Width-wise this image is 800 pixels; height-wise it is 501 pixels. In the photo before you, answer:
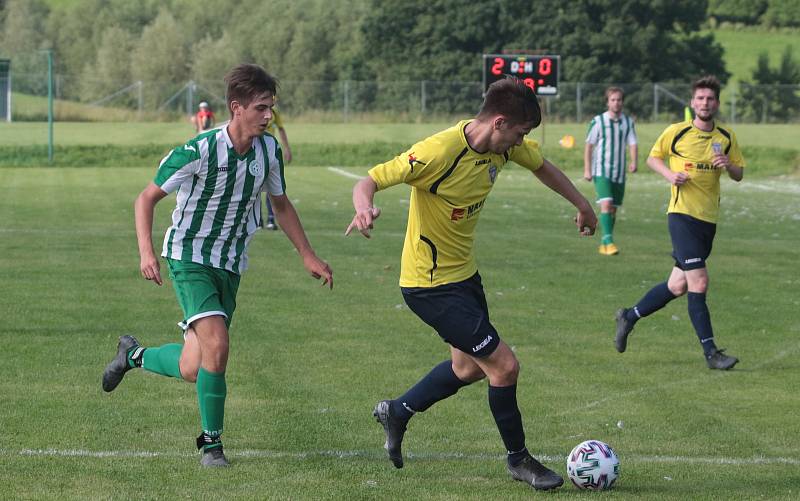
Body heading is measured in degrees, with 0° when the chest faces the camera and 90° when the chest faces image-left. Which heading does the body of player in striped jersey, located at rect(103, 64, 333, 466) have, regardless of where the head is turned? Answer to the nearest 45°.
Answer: approximately 315°

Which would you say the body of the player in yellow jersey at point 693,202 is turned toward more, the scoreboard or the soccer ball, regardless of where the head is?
the soccer ball

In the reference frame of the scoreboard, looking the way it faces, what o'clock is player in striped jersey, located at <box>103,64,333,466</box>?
The player in striped jersey is roughly at 12 o'clock from the scoreboard.

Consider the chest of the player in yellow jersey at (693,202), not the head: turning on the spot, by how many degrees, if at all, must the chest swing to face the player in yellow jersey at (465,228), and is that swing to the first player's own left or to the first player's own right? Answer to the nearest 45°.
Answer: approximately 45° to the first player's own right

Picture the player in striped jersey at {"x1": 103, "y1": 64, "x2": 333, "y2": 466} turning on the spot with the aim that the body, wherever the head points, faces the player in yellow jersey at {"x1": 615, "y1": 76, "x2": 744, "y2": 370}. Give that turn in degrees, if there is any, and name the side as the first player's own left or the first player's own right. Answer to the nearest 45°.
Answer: approximately 90° to the first player's own left

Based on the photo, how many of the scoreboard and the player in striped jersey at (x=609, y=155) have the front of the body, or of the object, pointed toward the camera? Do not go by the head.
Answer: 2

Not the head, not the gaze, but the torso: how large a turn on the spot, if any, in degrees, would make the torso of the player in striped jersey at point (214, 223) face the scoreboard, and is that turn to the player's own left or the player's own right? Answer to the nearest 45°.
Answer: approximately 135° to the player's own left

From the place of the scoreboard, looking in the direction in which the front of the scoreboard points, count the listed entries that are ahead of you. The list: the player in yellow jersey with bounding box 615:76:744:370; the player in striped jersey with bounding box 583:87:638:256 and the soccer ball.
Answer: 3

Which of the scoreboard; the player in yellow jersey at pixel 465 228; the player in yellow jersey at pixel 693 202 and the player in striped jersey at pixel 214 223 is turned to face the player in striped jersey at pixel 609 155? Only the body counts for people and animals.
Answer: the scoreboard

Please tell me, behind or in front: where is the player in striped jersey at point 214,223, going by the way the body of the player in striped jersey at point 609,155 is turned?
in front
